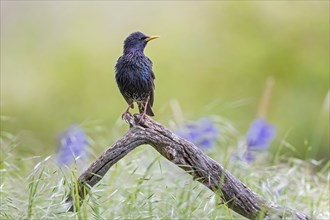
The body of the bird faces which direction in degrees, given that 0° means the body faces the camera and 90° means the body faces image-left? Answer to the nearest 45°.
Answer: approximately 0°
